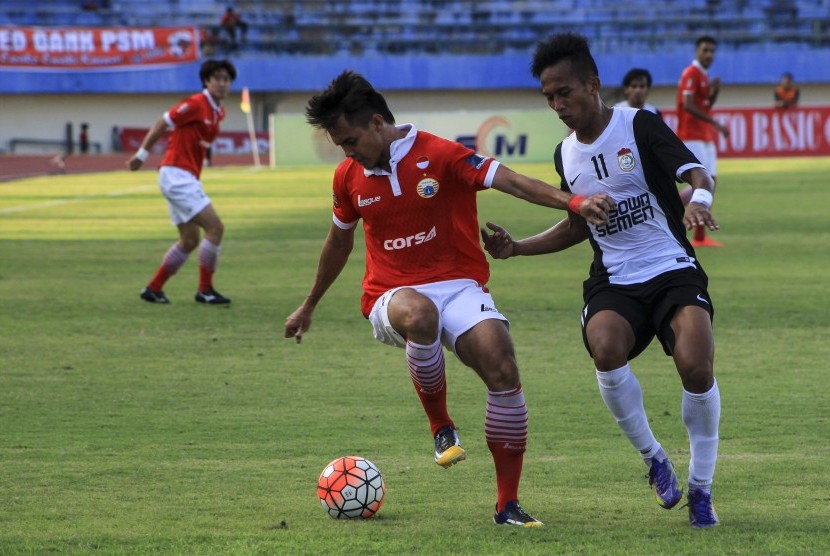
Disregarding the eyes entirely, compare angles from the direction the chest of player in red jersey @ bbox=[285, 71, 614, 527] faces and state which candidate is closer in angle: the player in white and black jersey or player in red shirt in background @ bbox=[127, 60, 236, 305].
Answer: the player in white and black jersey

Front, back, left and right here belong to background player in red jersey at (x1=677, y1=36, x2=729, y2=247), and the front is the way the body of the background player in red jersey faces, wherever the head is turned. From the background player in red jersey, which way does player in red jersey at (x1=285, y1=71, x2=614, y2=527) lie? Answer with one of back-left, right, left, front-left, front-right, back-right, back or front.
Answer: front-right

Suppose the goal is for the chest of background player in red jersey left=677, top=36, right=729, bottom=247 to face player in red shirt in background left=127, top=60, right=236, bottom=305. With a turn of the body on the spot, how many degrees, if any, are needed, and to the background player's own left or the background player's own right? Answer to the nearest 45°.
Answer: approximately 90° to the background player's own right

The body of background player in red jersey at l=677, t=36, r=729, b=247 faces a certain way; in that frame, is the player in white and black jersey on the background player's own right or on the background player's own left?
on the background player's own right

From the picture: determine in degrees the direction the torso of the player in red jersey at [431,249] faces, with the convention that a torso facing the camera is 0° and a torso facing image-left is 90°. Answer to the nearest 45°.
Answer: approximately 0°

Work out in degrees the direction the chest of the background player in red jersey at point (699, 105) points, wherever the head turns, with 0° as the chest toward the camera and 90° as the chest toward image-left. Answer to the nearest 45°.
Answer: approximately 315°

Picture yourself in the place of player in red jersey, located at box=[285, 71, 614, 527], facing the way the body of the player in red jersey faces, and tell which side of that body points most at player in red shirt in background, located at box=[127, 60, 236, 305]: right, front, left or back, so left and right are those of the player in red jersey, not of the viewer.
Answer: back

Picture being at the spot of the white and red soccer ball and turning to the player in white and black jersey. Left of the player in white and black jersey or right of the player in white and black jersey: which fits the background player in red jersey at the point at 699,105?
left

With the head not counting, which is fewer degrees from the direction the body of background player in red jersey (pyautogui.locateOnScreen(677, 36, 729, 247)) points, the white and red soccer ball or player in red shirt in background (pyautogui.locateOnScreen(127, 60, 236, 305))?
the white and red soccer ball
